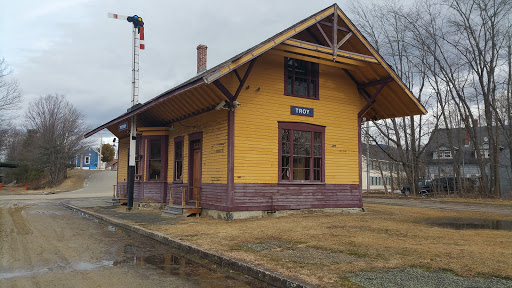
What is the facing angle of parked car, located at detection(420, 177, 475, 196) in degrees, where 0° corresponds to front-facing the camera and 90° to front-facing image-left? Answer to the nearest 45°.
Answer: approximately 90°

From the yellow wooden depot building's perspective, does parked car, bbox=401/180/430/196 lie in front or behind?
behind

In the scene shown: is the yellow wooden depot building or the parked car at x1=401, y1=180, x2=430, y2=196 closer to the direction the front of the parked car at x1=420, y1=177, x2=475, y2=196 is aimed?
the parked car

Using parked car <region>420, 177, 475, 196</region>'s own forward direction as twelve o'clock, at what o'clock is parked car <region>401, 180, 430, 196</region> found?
parked car <region>401, 180, 430, 196</region> is roughly at 1 o'clock from parked car <region>420, 177, 475, 196</region>.

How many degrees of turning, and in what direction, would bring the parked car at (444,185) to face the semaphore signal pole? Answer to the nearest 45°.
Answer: approximately 45° to its left

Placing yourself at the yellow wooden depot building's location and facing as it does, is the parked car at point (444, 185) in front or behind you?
behind

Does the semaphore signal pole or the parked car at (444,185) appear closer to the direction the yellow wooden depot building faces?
the semaphore signal pole

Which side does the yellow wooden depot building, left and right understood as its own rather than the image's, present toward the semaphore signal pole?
right

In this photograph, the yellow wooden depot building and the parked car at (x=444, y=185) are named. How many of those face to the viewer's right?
0

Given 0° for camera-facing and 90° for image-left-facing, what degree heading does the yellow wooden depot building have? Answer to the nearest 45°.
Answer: approximately 45°

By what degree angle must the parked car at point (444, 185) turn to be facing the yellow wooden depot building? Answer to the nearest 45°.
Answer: approximately 90° to its left
